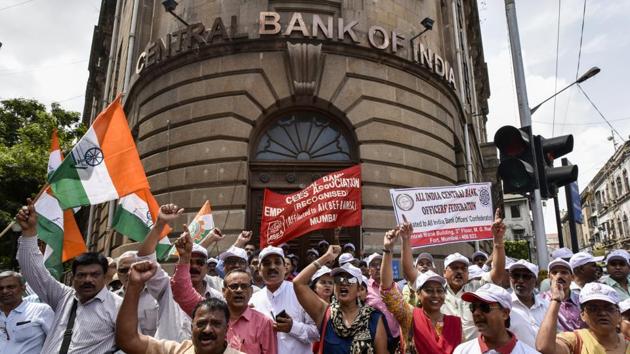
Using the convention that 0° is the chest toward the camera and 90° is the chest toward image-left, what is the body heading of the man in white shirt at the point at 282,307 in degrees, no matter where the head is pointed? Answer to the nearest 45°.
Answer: approximately 0°

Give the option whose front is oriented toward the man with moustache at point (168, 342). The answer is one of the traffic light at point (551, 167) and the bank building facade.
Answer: the bank building facade

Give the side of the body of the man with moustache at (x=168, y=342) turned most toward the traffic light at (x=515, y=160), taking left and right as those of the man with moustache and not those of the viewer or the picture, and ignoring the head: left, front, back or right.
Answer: left

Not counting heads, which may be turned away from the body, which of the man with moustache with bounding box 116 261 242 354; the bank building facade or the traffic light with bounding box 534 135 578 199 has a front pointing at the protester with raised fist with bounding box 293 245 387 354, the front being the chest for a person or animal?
the bank building facade

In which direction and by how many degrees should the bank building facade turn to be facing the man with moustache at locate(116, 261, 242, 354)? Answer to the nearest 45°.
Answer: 0° — it already faces them

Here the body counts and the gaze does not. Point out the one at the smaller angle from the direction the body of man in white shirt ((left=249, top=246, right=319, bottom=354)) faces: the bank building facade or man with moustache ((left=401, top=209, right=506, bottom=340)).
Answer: the man with moustache

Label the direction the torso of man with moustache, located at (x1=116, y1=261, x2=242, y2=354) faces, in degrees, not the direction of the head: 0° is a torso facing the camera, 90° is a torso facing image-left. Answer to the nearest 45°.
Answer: approximately 0°
